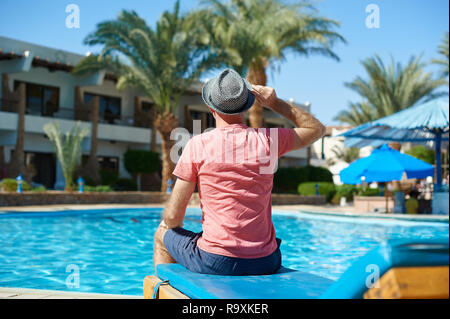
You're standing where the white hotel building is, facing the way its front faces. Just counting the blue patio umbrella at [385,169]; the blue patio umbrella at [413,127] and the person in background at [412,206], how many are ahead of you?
3

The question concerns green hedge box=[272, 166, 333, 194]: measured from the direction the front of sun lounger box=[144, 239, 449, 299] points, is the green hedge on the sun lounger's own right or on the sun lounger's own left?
on the sun lounger's own right

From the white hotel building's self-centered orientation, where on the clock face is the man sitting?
The man sitting is roughly at 1 o'clock from the white hotel building.

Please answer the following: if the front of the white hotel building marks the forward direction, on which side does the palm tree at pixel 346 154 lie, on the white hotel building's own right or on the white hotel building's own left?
on the white hotel building's own left

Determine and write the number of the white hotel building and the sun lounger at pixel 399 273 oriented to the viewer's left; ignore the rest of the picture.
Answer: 1

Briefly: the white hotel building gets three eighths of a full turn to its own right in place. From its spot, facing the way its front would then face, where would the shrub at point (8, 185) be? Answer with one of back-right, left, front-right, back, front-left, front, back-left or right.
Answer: left

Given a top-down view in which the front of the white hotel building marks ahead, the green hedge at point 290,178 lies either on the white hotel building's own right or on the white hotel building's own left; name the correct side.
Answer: on the white hotel building's own left

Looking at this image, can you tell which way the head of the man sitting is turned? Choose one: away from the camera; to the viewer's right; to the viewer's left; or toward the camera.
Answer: away from the camera

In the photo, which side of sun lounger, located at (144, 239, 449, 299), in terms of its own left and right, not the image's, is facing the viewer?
left

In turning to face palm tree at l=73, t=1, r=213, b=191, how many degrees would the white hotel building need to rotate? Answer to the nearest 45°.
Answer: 0° — it already faces it

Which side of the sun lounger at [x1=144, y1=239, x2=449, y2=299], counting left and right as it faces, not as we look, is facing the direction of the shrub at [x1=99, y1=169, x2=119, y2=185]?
right

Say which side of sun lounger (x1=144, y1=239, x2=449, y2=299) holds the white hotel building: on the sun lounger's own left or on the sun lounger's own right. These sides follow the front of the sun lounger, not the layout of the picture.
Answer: on the sun lounger's own right

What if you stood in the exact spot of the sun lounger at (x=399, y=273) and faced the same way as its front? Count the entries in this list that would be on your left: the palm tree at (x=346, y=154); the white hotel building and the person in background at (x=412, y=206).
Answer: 0

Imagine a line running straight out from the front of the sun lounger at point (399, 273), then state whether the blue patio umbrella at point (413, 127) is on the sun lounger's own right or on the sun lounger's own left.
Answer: on the sun lounger's own right

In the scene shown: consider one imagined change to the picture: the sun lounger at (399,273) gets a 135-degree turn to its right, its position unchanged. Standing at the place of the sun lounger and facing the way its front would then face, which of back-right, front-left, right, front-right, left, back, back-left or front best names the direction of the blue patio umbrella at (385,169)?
front-left

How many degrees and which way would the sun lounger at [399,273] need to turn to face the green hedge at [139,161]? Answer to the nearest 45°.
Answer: approximately 90° to its right

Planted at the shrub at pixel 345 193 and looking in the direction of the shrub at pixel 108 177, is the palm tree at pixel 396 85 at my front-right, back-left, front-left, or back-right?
back-right
